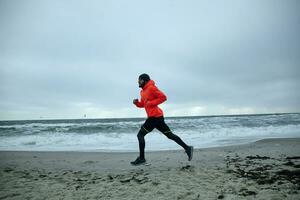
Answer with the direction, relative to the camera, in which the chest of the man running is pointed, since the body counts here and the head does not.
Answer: to the viewer's left
